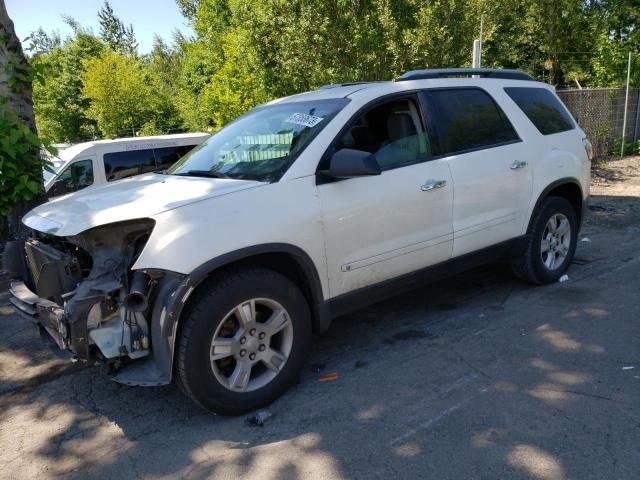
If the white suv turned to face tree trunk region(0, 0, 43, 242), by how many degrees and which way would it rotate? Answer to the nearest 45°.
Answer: approximately 90° to its right

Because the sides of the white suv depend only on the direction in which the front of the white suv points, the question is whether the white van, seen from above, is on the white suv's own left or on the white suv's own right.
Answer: on the white suv's own right

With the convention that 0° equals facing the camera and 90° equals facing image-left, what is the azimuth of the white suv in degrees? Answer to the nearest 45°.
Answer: approximately 45°

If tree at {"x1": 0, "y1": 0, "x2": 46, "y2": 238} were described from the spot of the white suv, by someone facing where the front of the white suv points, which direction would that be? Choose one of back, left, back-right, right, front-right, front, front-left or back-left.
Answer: right

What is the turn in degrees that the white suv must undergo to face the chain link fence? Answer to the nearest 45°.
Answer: approximately 180°

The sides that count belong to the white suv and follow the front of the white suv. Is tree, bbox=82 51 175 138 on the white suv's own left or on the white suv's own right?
on the white suv's own right
